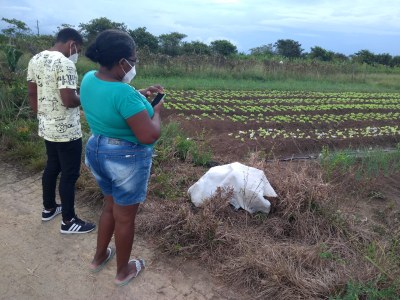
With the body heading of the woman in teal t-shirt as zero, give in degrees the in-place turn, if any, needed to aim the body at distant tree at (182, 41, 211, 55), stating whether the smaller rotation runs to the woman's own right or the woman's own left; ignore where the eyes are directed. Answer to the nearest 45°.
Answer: approximately 45° to the woman's own left

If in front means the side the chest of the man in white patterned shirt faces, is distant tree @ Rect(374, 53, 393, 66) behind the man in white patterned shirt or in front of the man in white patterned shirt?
in front

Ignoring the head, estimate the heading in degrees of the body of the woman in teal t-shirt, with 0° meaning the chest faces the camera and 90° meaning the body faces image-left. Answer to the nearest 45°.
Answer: approximately 225°

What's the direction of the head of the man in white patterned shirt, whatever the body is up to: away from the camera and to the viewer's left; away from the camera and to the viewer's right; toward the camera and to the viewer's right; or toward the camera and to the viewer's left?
away from the camera and to the viewer's right

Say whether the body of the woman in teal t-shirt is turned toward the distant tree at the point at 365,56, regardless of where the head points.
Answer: yes

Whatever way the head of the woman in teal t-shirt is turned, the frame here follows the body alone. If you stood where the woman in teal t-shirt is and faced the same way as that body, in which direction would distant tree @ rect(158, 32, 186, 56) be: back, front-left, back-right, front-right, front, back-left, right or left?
front-left

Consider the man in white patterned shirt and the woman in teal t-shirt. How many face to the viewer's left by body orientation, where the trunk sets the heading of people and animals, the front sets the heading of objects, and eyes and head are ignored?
0

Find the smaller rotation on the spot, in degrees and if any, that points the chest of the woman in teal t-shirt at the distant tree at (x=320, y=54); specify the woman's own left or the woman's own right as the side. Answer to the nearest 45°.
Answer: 0° — they already face it

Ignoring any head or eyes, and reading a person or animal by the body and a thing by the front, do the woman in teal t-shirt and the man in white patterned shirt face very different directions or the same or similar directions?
same or similar directions

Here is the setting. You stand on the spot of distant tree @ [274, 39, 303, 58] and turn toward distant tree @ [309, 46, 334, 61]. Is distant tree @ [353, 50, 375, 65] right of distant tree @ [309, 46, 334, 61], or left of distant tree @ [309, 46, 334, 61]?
left

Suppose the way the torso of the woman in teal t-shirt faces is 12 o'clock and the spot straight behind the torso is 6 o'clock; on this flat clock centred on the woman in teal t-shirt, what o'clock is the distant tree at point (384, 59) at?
The distant tree is roughly at 12 o'clock from the woman in teal t-shirt.

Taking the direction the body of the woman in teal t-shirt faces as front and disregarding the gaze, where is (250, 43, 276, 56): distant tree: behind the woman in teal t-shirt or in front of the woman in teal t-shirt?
in front

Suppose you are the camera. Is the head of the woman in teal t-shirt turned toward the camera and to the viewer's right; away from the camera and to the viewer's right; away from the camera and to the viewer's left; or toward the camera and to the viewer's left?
away from the camera and to the viewer's right

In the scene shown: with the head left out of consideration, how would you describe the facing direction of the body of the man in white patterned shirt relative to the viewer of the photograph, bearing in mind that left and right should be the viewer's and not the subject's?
facing away from the viewer and to the right of the viewer
